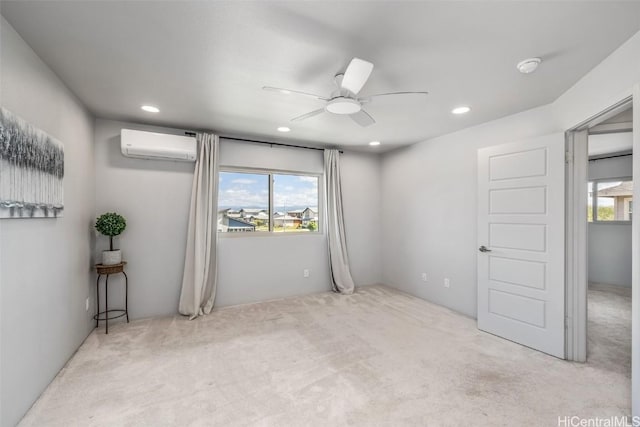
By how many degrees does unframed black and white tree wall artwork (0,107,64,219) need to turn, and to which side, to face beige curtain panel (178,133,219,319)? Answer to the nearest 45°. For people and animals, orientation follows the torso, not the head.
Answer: approximately 45° to its left

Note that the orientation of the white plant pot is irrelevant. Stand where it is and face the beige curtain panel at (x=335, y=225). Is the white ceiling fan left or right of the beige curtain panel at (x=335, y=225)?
right

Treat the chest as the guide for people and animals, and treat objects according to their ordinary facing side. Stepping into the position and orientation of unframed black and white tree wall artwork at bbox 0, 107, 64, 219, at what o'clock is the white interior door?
The white interior door is roughly at 1 o'clock from the unframed black and white tree wall artwork.

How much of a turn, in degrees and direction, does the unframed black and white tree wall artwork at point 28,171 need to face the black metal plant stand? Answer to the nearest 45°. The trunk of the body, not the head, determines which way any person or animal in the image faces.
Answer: approximately 45° to its left

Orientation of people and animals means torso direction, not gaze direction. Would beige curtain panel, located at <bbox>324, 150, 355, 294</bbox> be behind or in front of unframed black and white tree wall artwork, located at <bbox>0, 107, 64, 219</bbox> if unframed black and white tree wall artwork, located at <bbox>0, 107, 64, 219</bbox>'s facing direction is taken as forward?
in front

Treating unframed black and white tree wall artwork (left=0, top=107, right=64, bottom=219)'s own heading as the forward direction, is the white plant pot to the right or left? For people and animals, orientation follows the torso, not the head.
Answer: on its left

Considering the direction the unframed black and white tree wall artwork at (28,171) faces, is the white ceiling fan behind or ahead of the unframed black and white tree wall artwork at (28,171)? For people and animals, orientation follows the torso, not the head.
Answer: ahead

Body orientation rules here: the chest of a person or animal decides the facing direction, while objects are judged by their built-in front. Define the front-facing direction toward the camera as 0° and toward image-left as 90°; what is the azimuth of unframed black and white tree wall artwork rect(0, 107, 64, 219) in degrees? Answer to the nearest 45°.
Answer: approximately 270°

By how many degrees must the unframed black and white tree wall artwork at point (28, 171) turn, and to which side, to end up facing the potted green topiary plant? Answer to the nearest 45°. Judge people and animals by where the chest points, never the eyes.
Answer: approximately 45° to its left

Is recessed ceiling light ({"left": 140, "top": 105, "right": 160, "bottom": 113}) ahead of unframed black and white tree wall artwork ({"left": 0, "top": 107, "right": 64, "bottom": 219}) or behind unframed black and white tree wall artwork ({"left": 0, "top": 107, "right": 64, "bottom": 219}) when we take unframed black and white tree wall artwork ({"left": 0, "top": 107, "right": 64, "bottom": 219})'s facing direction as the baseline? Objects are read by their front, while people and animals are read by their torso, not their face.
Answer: ahead

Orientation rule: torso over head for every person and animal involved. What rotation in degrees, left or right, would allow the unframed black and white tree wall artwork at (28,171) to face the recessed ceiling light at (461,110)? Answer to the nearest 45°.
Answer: approximately 45° to its right
